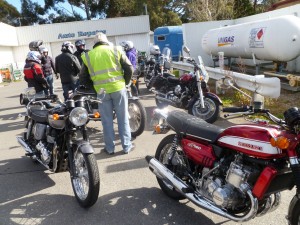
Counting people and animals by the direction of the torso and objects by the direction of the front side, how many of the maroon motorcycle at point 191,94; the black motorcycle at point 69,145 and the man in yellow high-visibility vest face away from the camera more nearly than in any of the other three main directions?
1

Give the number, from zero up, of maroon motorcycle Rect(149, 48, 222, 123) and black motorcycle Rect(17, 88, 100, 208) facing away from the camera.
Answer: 0

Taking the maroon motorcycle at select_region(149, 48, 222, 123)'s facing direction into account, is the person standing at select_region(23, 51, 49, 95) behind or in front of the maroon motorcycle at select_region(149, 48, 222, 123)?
behind

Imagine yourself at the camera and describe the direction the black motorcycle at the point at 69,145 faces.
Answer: facing the viewer and to the right of the viewer

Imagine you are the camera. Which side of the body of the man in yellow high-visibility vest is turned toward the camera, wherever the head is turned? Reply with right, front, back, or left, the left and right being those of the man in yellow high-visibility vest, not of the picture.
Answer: back

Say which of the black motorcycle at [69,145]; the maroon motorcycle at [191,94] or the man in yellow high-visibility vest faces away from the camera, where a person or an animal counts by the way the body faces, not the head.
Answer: the man in yellow high-visibility vest

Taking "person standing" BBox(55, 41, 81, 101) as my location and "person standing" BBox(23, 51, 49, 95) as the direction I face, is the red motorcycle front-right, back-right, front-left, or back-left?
back-left

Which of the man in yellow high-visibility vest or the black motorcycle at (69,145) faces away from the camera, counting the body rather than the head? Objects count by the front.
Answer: the man in yellow high-visibility vest
